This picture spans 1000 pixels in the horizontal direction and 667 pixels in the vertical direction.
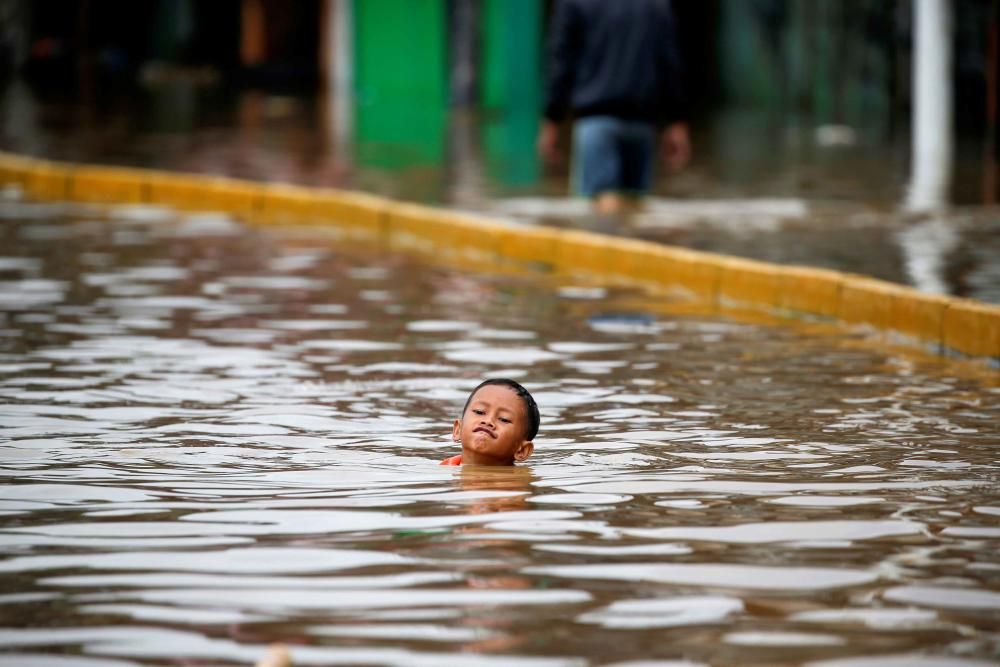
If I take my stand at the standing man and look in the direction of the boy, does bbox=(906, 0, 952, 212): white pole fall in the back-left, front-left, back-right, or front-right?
back-left

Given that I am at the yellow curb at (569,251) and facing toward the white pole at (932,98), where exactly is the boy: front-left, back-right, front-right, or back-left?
back-right
